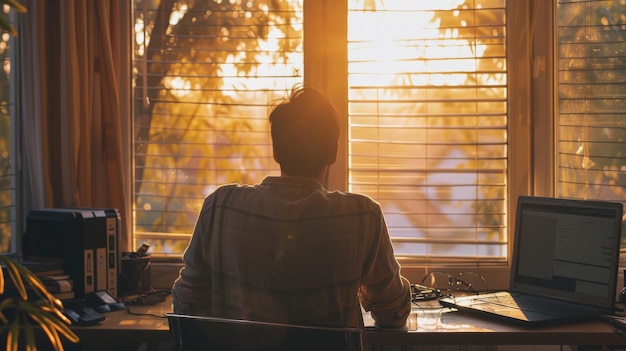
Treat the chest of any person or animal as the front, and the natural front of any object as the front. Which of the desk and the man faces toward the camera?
the desk

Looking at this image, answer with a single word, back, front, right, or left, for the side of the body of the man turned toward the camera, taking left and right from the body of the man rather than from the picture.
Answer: back

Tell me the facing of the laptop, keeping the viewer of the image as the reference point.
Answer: facing the viewer and to the left of the viewer

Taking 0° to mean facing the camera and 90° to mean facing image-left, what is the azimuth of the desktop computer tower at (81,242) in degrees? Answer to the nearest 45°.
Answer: approximately 315°

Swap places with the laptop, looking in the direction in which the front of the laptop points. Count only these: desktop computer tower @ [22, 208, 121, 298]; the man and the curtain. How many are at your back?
0

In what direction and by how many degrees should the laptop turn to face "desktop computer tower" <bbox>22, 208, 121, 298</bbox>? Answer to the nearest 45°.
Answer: approximately 45° to its right

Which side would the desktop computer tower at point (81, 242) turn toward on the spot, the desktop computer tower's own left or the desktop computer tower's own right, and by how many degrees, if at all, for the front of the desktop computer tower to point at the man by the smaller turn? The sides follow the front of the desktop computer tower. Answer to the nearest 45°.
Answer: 0° — it already faces them

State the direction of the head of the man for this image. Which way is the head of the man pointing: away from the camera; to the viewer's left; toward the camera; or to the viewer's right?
away from the camera

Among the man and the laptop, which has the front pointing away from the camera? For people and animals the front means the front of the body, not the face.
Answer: the man

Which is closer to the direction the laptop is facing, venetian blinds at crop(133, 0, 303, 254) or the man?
the man

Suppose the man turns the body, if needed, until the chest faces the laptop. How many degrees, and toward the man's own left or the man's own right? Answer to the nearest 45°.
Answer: approximately 45° to the man's own right

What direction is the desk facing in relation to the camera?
toward the camera
